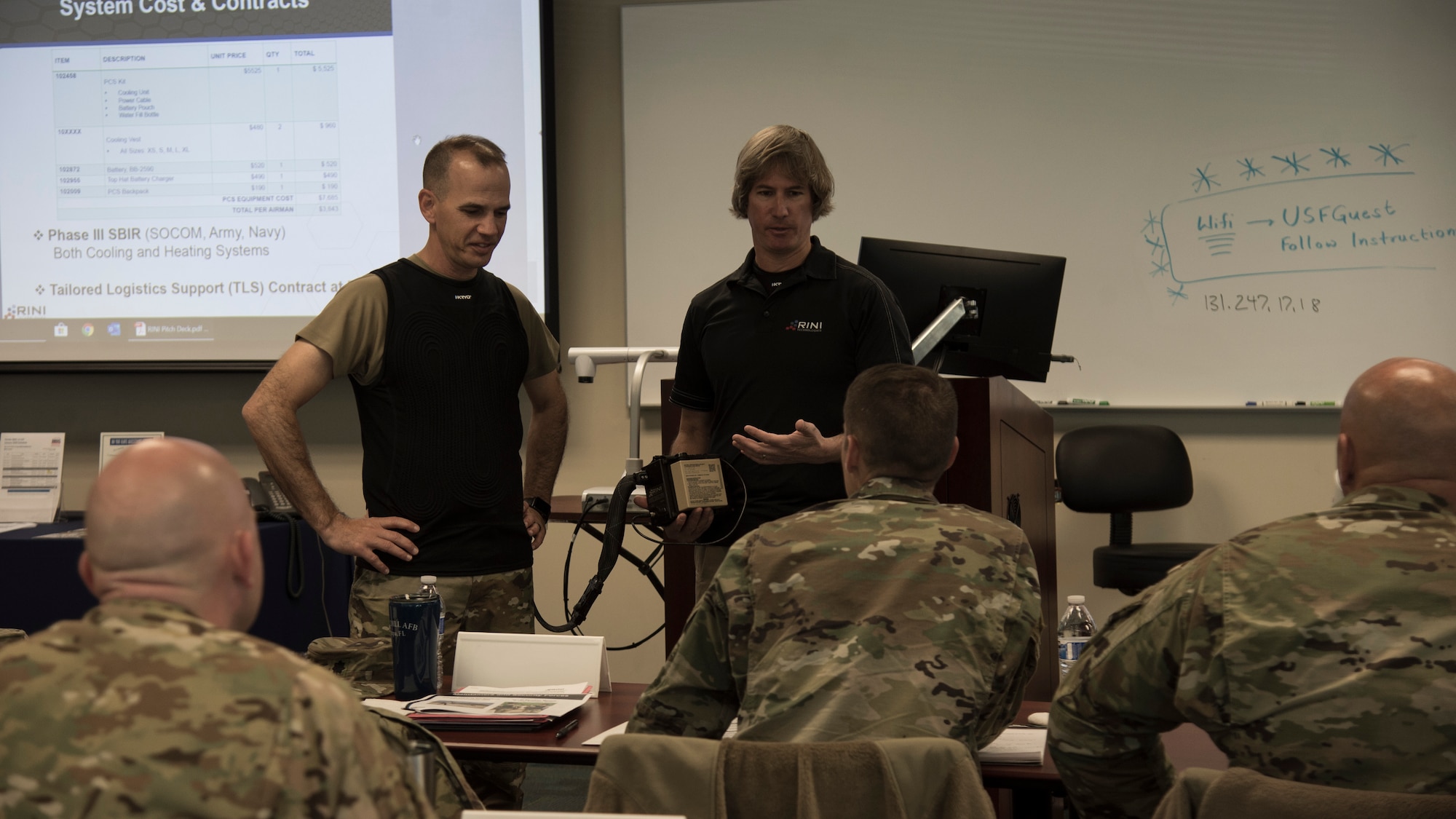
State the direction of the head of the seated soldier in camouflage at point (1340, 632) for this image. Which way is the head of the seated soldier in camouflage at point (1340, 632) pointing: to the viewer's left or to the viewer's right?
to the viewer's left

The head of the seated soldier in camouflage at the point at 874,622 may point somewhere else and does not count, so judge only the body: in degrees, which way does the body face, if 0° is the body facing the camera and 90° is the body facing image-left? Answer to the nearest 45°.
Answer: approximately 180°

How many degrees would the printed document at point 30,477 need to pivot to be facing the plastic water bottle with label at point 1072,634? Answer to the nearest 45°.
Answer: approximately 45° to its left

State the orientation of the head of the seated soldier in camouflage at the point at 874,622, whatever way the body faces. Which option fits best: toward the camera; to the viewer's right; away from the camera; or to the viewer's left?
away from the camera

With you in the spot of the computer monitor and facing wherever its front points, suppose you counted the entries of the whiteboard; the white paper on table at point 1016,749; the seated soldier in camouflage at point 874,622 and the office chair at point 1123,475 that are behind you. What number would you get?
2

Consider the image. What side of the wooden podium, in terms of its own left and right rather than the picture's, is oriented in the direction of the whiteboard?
back

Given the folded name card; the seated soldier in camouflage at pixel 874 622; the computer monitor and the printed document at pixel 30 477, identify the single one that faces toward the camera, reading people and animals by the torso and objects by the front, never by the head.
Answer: the printed document

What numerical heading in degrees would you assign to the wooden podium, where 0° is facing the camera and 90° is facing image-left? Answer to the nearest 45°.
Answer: approximately 0°

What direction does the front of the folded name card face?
away from the camera

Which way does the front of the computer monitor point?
away from the camera

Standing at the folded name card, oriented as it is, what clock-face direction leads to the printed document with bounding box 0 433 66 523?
The printed document is roughly at 11 o'clock from the folded name card.

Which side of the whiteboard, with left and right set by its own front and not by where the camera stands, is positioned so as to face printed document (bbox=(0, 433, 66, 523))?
right
